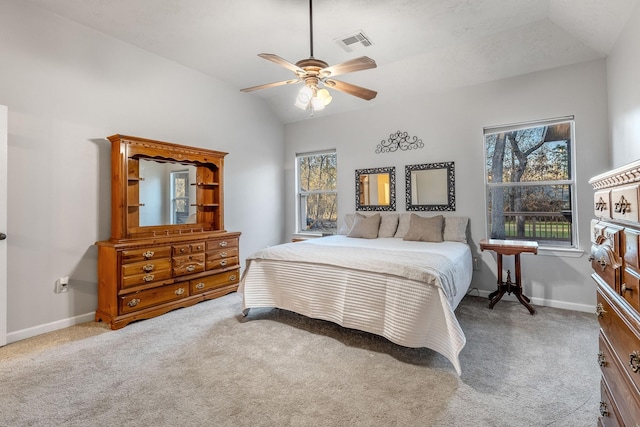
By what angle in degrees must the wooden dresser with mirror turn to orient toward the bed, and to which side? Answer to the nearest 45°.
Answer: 0° — it already faces it

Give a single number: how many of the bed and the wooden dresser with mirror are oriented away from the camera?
0

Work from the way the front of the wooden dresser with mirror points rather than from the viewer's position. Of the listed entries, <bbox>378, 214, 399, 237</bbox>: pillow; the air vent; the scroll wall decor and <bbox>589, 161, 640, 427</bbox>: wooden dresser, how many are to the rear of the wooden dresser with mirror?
0

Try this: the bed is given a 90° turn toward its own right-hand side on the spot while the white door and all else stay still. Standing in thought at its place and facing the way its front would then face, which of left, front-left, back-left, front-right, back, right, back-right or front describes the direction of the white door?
front-left

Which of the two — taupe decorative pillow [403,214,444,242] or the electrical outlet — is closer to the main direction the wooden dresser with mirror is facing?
the taupe decorative pillow

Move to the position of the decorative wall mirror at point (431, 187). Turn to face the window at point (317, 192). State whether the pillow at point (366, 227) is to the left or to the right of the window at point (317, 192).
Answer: left

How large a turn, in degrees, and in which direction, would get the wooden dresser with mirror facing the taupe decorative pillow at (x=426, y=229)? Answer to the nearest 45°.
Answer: approximately 45° to its left

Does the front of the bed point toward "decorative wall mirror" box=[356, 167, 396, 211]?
no

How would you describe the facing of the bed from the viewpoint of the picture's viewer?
facing the viewer and to the left of the viewer

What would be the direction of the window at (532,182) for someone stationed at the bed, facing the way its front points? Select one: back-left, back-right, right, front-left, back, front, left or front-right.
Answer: back

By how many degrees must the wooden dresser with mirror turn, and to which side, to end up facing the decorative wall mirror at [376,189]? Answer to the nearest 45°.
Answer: approximately 45° to its left

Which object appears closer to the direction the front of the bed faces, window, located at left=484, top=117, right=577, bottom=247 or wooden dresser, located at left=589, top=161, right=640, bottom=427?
the wooden dresser

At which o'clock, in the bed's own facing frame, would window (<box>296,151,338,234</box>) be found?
The window is roughly at 4 o'clock from the bed.

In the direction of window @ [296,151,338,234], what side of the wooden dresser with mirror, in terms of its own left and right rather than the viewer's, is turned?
left
